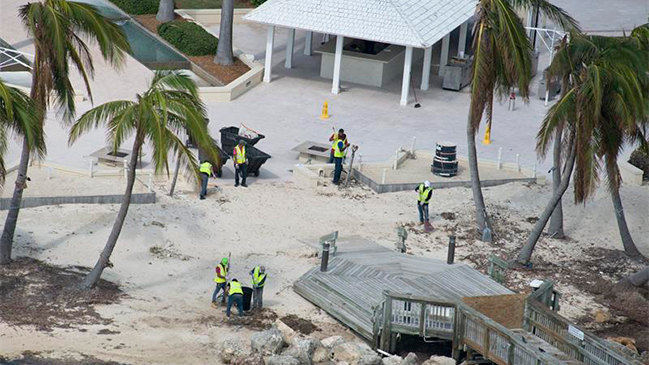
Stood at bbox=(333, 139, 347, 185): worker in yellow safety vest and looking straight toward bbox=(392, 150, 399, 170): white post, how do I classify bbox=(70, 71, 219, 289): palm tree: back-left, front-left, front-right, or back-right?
back-right

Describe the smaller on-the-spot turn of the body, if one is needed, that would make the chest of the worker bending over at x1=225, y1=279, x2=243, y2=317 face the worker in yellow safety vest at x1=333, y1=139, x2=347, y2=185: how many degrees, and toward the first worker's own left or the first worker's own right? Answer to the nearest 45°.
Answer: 0° — they already face them
